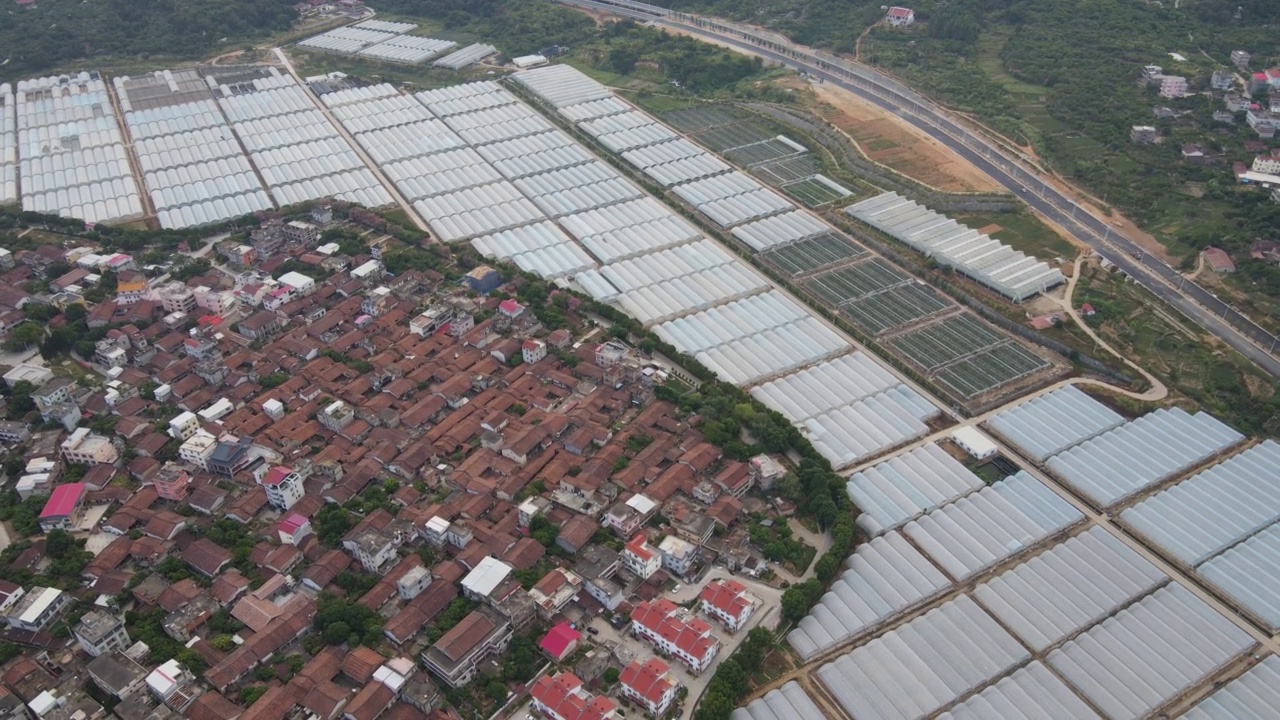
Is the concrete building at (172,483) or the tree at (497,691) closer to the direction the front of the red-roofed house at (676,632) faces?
the tree

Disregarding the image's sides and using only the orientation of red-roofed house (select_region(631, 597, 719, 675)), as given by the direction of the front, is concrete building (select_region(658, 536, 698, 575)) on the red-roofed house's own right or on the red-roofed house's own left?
on the red-roofed house's own right

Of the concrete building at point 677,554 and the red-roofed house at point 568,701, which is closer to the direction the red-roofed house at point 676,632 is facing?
the red-roofed house

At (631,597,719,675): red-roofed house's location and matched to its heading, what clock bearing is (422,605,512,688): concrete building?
The concrete building is roughly at 1 o'clock from the red-roofed house.

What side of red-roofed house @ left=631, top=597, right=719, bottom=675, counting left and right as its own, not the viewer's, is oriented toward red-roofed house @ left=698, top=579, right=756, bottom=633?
back

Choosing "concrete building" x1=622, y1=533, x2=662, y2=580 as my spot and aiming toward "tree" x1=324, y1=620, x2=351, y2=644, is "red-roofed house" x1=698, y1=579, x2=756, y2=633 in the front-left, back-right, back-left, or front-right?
back-left

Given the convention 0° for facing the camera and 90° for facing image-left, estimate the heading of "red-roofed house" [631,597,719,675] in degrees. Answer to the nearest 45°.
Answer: approximately 45°

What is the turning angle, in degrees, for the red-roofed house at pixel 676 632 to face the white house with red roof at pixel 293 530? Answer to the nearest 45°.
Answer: approximately 45° to its right
